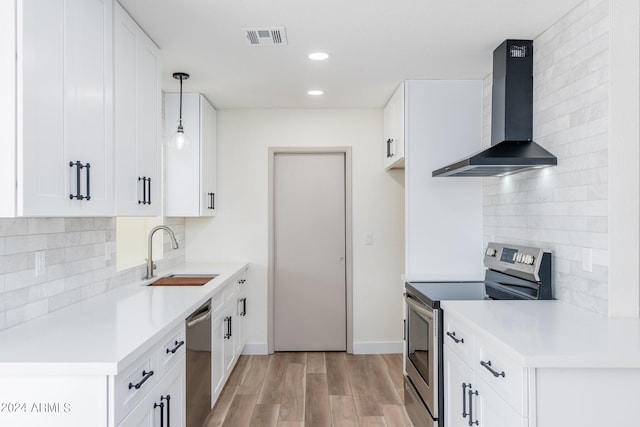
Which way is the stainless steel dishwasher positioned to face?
to the viewer's right

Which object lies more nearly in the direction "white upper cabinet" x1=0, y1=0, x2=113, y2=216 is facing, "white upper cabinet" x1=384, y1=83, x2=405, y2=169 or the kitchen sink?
the white upper cabinet

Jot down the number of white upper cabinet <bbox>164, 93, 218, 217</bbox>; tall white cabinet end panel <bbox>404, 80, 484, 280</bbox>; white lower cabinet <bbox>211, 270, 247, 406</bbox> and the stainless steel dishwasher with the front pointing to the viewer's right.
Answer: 3

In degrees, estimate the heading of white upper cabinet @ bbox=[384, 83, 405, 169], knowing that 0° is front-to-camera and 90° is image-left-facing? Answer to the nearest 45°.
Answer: approximately 90°

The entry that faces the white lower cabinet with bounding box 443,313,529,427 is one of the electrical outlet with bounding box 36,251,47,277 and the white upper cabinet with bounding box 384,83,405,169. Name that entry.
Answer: the electrical outlet

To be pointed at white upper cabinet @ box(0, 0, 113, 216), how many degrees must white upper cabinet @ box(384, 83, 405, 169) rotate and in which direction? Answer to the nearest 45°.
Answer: approximately 45° to its left

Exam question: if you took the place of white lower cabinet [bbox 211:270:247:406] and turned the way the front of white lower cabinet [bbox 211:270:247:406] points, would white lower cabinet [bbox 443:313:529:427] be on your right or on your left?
on your right

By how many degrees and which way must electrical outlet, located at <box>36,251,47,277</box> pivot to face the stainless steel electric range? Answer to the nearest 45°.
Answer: approximately 45° to its left

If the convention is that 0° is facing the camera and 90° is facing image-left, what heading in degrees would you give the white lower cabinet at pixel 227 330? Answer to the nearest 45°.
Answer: approximately 270°

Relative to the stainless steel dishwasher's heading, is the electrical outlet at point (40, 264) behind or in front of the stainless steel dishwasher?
behind

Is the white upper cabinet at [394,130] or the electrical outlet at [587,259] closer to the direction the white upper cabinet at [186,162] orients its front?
the white upper cabinet

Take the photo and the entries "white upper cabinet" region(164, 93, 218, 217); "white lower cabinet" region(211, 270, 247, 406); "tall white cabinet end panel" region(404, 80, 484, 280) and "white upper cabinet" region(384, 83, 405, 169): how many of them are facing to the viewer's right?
2
